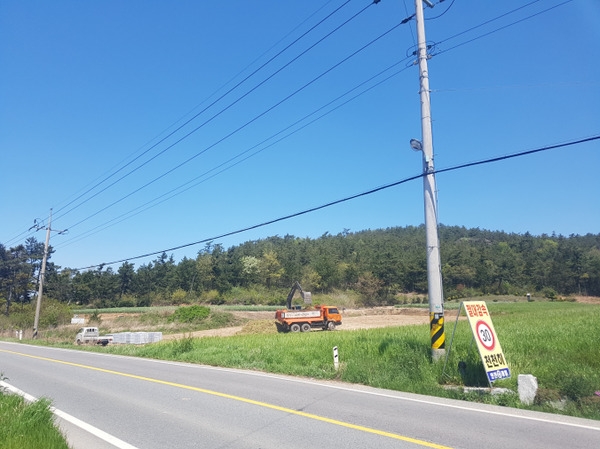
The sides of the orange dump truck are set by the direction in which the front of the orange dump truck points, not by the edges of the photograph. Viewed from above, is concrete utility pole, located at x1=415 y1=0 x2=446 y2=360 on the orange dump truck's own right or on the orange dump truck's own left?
on the orange dump truck's own right

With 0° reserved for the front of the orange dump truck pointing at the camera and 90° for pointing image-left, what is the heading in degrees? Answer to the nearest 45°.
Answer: approximately 270°

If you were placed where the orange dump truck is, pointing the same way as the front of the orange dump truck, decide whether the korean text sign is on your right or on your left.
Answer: on your right
